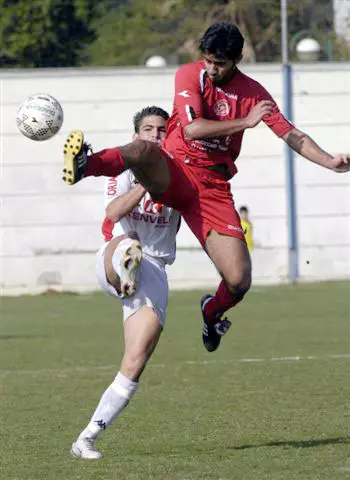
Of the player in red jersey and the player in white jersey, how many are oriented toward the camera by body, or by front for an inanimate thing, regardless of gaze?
2

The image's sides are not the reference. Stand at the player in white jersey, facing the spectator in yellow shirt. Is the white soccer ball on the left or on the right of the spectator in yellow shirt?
left

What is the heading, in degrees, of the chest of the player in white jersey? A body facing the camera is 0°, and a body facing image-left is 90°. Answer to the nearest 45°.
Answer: approximately 0°

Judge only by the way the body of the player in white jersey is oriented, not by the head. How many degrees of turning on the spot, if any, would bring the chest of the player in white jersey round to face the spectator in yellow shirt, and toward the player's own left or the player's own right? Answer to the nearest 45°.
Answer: approximately 180°

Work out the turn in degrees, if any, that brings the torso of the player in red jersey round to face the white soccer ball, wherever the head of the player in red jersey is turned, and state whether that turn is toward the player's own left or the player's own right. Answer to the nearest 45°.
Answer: approximately 90° to the player's own right

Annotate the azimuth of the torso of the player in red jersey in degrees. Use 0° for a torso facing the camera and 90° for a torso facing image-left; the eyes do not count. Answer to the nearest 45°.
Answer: approximately 0°

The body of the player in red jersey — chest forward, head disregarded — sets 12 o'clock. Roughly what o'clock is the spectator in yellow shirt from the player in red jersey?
The spectator in yellow shirt is roughly at 6 o'clock from the player in red jersey.

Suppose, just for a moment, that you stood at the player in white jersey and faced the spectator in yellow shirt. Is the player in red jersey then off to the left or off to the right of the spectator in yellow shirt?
right

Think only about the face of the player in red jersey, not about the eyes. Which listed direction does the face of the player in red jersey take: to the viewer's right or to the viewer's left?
to the viewer's left

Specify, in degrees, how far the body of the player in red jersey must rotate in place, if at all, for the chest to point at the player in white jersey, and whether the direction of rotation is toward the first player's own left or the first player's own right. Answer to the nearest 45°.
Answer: approximately 45° to the first player's own right
